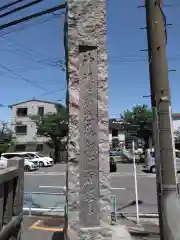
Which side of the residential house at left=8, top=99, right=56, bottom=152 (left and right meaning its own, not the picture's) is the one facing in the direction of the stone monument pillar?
front

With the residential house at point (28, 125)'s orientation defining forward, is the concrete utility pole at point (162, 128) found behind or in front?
in front

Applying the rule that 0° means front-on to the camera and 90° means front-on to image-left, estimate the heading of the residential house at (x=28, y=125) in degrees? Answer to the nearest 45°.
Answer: approximately 0°

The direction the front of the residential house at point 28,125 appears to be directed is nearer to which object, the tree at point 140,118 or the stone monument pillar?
the stone monument pillar

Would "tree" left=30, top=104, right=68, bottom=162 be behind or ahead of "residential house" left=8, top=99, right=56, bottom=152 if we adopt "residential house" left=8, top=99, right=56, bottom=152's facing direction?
ahead

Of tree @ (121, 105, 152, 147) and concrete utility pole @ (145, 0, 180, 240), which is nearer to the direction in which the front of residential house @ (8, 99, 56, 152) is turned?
the concrete utility pole

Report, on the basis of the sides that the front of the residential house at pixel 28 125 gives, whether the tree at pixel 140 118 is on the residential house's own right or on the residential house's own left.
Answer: on the residential house's own left
